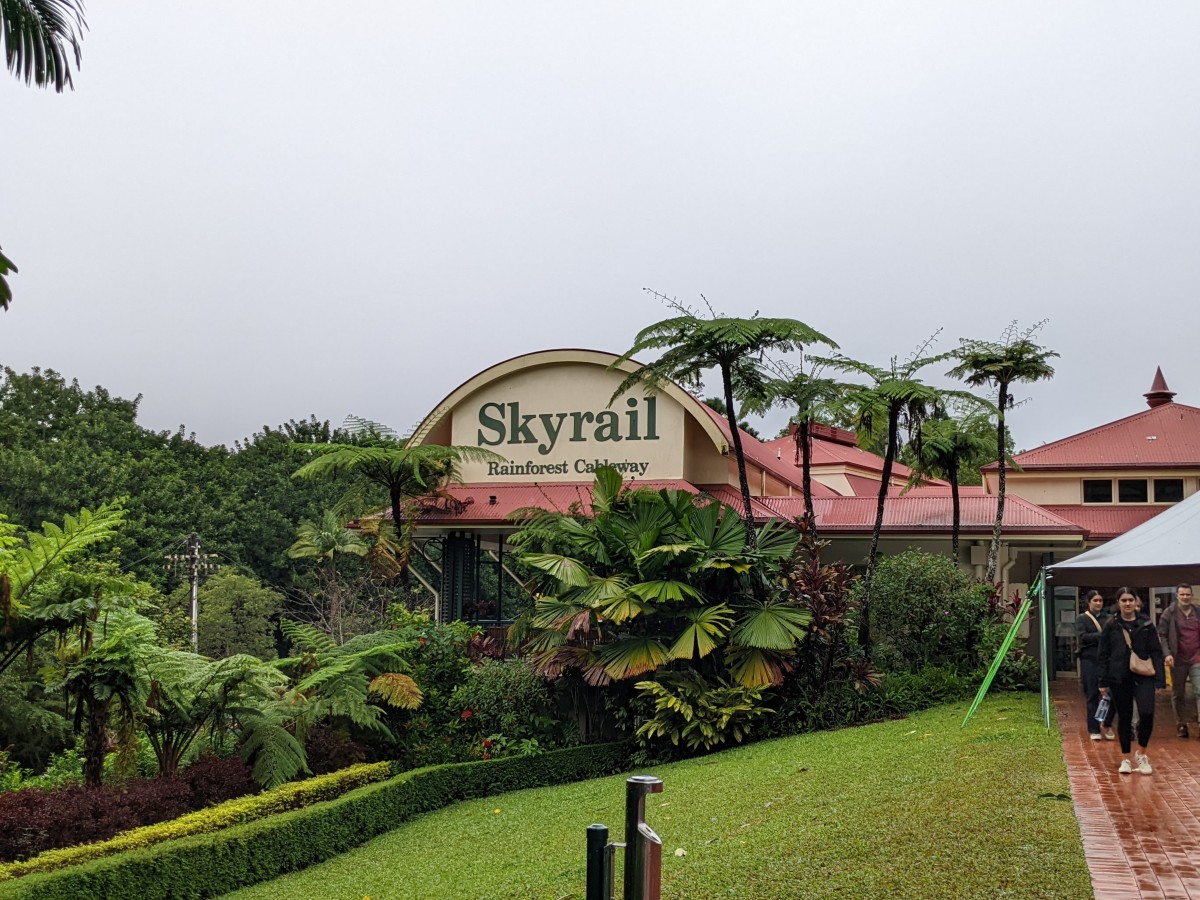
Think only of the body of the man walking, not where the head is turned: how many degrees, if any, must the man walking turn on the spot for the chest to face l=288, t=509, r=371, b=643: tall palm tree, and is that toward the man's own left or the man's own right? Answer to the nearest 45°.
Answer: approximately 135° to the man's own right

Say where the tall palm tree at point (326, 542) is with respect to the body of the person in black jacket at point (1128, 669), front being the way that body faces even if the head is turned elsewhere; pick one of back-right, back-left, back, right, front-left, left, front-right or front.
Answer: back-right

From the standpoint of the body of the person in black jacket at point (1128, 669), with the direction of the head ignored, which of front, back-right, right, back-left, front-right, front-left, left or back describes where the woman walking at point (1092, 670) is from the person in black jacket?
back

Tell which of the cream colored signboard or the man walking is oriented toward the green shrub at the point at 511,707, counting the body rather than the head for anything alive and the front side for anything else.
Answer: the cream colored signboard

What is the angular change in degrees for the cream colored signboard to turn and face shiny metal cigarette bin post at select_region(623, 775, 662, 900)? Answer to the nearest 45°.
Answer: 0° — it already faces it

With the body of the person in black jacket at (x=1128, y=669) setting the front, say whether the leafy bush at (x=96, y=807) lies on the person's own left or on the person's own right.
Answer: on the person's own right

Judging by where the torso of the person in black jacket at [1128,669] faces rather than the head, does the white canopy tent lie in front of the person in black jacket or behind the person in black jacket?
behind

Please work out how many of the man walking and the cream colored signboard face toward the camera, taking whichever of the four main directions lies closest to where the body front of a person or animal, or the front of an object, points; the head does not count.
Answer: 2

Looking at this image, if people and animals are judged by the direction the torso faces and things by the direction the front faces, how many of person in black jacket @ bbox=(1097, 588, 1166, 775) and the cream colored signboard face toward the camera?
2

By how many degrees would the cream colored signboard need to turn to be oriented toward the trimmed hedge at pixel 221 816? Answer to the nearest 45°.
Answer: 0° — it already faces it

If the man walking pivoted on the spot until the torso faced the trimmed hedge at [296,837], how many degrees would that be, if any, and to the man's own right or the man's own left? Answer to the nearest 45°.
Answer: approximately 45° to the man's own right

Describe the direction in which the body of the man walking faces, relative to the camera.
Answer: toward the camera

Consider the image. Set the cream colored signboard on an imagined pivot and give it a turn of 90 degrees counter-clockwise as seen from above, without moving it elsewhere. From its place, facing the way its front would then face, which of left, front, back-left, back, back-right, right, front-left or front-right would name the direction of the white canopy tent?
front-right

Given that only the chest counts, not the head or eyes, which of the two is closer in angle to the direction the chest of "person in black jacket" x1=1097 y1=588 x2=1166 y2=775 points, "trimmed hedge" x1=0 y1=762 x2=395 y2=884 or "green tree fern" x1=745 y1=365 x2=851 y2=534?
the trimmed hedge
